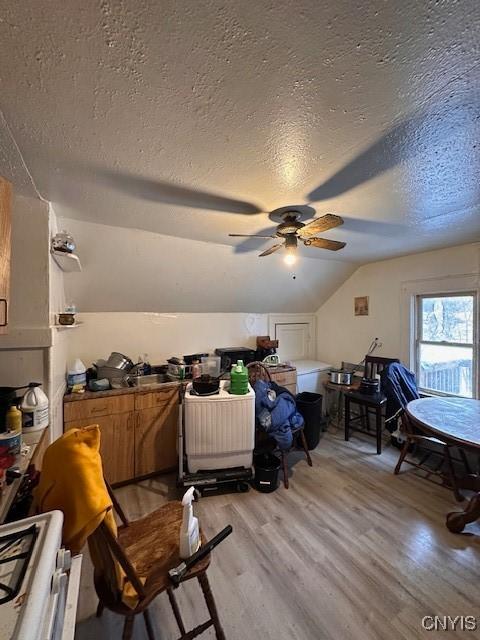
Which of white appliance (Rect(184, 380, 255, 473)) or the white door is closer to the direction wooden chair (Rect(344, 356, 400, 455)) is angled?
the white appliance

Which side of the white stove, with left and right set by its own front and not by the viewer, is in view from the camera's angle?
right

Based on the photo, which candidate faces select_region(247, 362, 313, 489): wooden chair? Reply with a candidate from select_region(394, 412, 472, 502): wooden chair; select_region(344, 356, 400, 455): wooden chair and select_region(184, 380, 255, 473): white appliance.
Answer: select_region(344, 356, 400, 455): wooden chair

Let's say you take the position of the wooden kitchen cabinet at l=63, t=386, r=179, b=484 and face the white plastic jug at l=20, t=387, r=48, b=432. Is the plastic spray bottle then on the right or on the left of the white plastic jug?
left

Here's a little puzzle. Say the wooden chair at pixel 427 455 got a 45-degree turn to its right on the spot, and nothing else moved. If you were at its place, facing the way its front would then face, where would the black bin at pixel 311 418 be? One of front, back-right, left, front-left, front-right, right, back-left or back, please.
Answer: right

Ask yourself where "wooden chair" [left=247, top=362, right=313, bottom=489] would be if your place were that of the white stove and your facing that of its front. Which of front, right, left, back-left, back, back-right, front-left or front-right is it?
front-left
